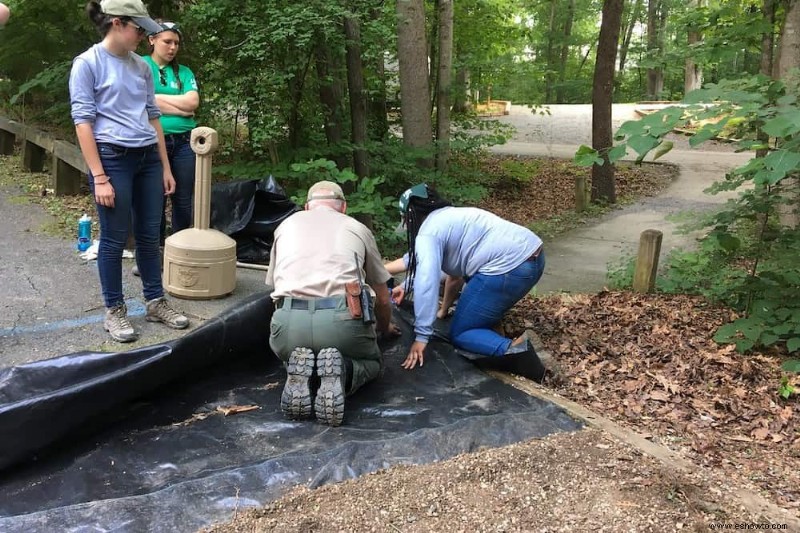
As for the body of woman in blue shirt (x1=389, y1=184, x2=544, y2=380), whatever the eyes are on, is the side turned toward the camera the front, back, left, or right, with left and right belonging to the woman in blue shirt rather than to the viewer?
left

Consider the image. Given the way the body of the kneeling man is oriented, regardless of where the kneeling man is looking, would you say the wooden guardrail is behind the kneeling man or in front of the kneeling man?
in front

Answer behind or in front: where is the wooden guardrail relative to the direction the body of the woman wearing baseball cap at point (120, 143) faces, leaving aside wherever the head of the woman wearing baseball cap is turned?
behind

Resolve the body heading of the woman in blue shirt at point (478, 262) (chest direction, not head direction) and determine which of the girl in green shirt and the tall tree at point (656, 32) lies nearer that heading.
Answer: the girl in green shirt

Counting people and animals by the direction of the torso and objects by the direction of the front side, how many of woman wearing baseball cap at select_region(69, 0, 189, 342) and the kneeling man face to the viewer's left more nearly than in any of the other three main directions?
0

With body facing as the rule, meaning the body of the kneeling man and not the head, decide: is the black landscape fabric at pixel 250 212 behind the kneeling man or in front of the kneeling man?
in front

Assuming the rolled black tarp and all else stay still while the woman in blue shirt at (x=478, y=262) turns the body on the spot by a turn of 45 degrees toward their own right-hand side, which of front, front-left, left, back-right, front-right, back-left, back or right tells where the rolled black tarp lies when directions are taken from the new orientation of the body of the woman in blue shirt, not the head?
left

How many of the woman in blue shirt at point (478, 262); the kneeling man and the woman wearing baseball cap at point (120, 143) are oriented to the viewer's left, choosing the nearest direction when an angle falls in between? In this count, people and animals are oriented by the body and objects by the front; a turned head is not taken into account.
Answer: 1

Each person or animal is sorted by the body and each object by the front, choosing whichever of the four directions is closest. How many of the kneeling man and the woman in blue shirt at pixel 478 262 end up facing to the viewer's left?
1

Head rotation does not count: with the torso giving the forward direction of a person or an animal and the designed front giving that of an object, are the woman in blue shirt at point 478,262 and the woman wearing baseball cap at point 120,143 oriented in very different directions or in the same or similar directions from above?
very different directions

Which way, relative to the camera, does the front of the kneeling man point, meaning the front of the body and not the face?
away from the camera

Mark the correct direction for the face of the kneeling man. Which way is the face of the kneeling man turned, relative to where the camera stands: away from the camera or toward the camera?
away from the camera
